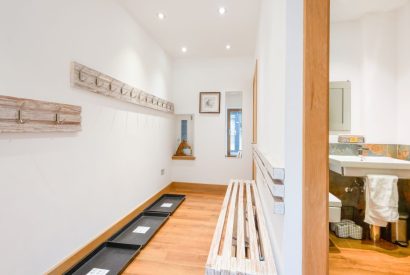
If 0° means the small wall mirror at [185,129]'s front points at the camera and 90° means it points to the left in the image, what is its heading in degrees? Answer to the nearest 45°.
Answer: approximately 0°

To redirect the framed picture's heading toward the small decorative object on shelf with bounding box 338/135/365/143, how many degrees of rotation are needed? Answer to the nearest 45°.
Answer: approximately 45° to its left

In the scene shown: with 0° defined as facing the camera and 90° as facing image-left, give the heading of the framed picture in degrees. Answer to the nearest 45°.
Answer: approximately 0°

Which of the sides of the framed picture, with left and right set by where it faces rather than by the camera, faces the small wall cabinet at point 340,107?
front

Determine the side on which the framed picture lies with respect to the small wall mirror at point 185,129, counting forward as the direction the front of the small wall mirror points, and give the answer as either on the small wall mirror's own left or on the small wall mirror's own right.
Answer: on the small wall mirror's own left

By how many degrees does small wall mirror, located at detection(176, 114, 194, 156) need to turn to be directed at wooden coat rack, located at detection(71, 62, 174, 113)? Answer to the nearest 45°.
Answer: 0° — it already faces it

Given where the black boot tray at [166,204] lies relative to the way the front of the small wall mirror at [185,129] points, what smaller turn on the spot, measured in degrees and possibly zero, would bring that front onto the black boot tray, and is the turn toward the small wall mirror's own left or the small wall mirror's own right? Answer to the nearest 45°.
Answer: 0° — it already faces it

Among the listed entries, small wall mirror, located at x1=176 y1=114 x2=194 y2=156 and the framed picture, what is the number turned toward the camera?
2

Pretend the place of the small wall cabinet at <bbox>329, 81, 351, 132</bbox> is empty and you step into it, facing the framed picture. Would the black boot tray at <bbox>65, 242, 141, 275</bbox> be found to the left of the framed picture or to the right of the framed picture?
left

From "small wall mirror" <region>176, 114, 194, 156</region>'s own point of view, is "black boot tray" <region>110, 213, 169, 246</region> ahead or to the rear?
ahead

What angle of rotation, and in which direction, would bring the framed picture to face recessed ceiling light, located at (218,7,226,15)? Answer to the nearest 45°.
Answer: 0° — it already faces it

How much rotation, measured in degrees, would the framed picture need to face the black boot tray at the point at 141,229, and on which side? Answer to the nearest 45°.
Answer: approximately 45° to its right
